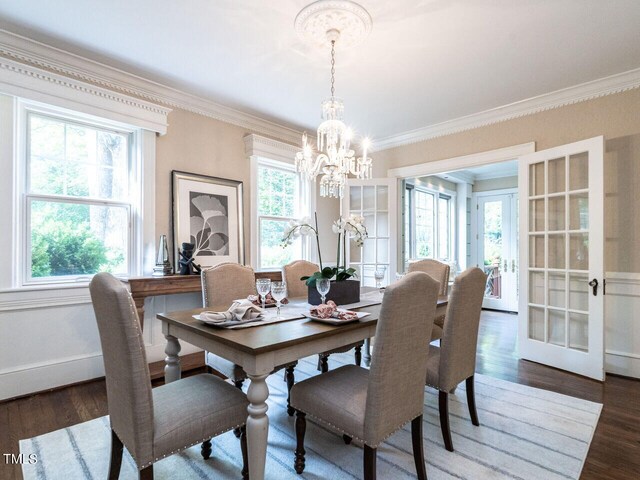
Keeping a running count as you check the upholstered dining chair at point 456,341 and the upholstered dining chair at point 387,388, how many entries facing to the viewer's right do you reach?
0

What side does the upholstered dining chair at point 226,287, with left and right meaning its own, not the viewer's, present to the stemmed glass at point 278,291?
front

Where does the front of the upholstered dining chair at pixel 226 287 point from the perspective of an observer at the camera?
facing the viewer and to the right of the viewer

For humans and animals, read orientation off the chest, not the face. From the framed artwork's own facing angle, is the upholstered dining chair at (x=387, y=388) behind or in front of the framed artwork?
in front

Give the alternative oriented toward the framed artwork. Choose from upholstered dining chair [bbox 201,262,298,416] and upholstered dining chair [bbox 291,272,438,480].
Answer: upholstered dining chair [bbox 291,272,438,480]

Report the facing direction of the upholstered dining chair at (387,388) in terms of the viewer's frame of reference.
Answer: facing away from the viewer and to the left of the viewer

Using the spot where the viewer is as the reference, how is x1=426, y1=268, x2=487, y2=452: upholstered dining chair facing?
facing away from the viewer and to the left of the viewer

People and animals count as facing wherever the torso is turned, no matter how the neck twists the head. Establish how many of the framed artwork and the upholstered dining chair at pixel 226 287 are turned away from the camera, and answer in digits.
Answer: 0

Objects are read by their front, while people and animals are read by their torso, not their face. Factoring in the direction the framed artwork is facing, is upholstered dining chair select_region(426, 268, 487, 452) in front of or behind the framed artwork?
in front

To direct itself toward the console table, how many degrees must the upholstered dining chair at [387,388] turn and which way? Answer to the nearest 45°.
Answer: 0° — it already faces it

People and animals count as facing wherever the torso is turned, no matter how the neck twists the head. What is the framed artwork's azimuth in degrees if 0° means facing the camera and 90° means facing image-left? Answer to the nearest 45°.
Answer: approximately 315°

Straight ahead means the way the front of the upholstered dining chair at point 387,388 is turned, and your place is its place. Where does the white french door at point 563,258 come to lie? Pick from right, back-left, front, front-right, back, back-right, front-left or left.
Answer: right

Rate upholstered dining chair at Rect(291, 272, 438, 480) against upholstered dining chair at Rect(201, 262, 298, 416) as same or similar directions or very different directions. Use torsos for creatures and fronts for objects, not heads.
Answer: very different directions
